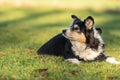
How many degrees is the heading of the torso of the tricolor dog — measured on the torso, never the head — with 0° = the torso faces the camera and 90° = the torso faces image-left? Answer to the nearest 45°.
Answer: approximately 315°
